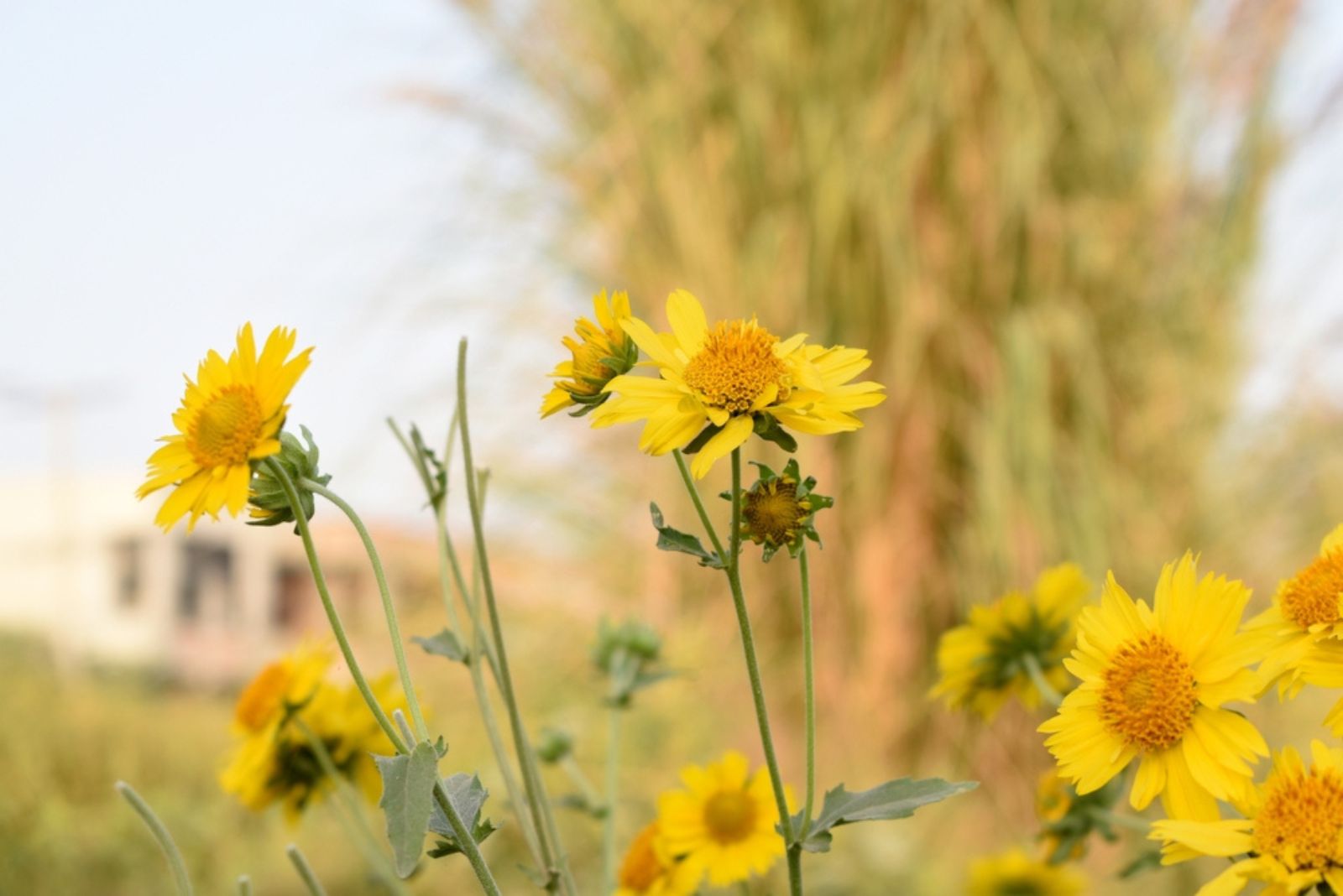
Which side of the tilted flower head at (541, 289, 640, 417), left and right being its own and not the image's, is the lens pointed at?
left

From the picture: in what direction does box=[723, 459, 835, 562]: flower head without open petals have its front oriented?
toward the camera

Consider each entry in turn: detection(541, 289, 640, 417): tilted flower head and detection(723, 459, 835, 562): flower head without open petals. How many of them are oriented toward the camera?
1

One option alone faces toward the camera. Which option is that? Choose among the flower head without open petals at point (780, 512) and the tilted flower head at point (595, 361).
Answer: the flower head without open petals at point (780, 512)

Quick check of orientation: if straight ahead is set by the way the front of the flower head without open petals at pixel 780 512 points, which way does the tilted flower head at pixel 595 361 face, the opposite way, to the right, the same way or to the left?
to the right
